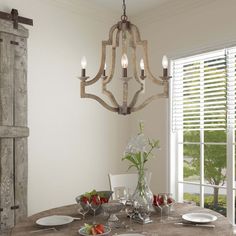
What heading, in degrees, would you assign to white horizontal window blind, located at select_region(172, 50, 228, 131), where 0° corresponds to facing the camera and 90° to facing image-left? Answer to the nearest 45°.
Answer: approximately 45°

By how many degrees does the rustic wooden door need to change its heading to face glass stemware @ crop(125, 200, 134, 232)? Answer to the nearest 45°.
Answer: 0° — it already faces it

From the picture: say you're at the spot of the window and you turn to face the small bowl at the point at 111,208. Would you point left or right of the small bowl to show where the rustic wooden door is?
right

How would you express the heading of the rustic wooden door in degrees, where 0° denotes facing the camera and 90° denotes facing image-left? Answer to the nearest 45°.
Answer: approximately 315°

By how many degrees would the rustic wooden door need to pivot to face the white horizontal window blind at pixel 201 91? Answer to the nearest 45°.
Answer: approximately 45° to its left

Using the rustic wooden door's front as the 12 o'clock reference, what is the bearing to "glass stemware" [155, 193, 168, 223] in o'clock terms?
The glass stemware is roughly at 12 o'clock from the rustic wooden door.

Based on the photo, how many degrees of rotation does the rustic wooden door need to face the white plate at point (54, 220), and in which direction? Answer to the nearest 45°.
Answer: approximately 45° to its right
